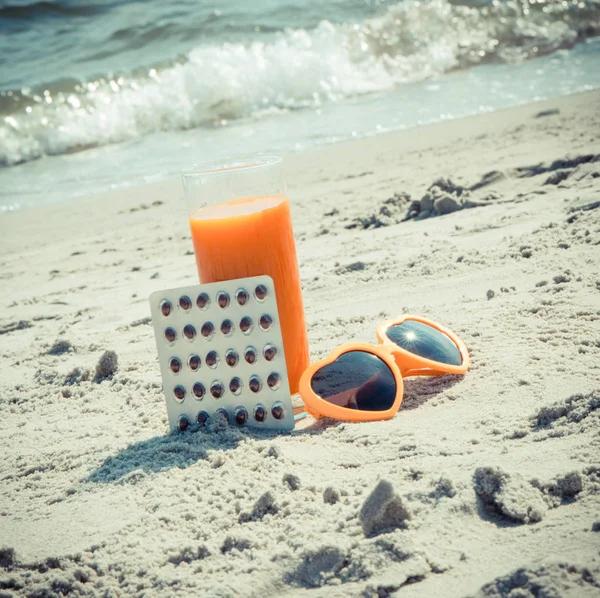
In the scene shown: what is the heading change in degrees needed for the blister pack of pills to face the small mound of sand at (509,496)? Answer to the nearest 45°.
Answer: approximately 45° to its left

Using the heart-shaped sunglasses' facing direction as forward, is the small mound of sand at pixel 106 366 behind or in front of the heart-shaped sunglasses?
behind

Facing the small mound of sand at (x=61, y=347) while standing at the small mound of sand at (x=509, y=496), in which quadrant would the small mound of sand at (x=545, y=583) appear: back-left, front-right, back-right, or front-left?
back-left

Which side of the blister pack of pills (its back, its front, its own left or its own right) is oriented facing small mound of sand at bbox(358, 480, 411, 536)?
front

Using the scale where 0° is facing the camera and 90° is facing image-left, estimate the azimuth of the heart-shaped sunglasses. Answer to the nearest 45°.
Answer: approximately 315°

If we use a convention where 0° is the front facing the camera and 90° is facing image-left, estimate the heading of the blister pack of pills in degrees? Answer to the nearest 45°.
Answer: approximately 0°

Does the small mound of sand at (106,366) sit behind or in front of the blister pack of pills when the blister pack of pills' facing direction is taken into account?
behind

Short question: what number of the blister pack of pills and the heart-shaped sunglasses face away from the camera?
0
